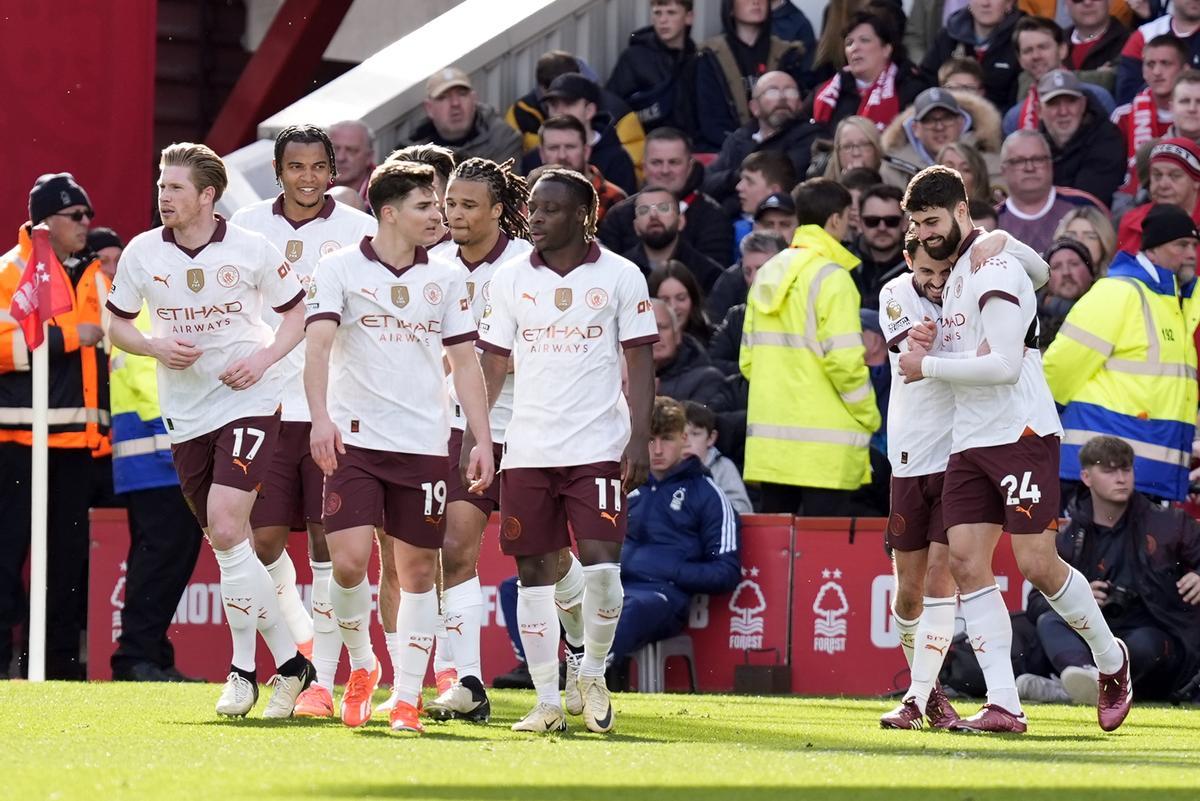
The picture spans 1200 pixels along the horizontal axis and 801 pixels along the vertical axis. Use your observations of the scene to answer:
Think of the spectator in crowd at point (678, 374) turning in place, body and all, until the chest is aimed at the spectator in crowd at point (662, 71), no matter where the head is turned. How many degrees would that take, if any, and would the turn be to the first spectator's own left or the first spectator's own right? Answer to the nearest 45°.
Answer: approximately 135° to the first spectator's own right

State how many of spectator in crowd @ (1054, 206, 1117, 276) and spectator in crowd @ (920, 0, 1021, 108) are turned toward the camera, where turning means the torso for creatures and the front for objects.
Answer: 2

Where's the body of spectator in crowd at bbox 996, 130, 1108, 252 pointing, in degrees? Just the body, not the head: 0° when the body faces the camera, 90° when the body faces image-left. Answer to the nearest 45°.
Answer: approximately 0°

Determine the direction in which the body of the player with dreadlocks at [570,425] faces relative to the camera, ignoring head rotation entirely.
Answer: toward the camera

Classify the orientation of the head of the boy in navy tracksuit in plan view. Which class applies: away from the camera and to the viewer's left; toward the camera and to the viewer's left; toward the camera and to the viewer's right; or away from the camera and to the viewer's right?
toward the camera and to the viewer's left

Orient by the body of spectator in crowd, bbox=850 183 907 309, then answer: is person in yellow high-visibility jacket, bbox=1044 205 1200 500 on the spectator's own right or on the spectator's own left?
on the spectator's own left

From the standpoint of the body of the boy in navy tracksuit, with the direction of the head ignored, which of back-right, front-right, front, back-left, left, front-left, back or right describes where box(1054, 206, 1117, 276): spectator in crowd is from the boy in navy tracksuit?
back-left

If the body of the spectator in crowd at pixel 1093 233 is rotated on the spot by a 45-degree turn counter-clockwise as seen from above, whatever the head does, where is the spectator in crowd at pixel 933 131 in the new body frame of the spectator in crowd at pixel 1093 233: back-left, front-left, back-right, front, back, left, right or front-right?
back

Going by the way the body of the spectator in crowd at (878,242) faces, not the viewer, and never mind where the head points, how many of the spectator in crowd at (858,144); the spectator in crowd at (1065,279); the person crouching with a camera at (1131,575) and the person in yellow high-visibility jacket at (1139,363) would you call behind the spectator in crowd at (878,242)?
1

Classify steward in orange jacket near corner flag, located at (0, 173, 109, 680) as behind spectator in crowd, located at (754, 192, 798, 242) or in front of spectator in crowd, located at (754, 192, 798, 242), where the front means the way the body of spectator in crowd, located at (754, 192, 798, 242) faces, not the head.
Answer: in front

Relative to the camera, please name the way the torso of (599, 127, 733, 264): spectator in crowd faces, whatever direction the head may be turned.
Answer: toward the camera

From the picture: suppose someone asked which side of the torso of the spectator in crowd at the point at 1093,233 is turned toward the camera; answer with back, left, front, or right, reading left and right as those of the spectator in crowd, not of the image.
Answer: front

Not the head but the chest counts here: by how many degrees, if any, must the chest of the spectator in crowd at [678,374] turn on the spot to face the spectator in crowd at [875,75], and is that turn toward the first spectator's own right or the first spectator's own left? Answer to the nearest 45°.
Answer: approximately 180°

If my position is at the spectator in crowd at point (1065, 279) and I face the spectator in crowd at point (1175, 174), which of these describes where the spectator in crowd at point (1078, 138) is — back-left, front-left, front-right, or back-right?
front-left

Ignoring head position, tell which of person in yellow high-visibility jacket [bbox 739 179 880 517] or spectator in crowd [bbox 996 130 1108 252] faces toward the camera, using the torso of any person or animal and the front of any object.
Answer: spectator in crowd [bbox 996 130 1108 252]

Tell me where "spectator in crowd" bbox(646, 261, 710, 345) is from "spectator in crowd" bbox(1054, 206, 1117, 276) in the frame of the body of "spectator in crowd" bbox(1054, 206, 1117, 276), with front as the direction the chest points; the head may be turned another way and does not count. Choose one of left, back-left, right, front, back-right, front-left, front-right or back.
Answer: right

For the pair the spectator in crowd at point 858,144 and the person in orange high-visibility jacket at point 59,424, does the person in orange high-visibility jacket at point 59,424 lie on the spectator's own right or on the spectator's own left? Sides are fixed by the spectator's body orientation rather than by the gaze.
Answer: on the spectator's own right

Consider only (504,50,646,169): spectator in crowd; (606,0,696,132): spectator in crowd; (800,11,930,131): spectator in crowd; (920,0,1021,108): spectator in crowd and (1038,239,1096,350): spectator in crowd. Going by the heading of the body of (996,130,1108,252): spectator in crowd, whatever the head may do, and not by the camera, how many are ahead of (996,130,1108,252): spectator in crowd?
1

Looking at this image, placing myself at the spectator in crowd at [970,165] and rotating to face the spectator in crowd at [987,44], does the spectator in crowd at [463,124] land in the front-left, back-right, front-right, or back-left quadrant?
front-left

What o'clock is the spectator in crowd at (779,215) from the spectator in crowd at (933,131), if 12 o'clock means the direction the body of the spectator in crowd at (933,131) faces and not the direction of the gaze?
the spectator in crowd at (779,215) is roughly at 2 o'clock from the spectator in crowd at (933,131).

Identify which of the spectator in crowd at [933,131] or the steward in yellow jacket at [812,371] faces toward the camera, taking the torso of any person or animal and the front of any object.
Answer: the spectator in crowd at [933,131]
